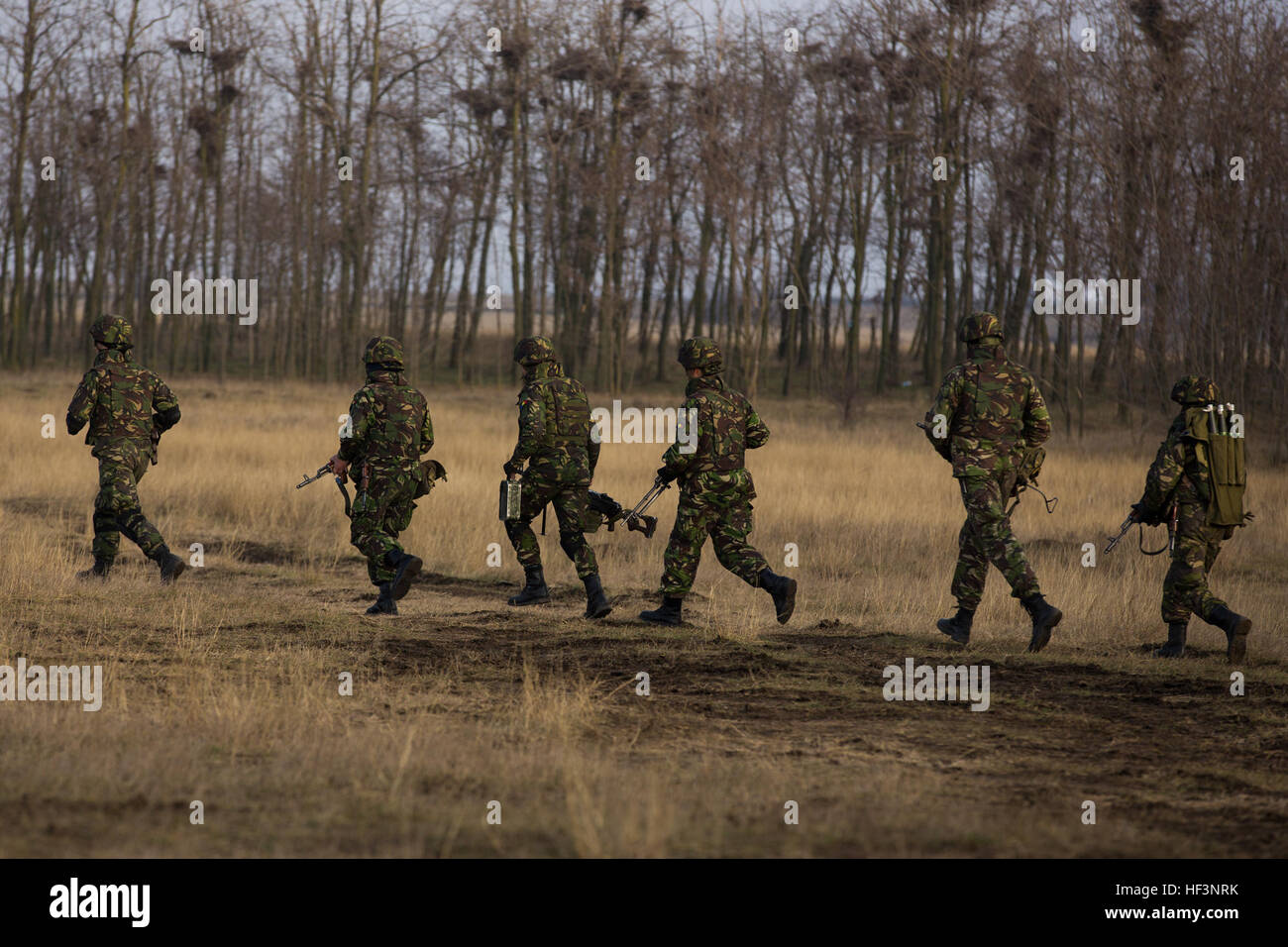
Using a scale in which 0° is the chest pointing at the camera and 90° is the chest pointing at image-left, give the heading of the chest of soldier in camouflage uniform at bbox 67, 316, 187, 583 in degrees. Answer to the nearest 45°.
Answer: approximately 135°

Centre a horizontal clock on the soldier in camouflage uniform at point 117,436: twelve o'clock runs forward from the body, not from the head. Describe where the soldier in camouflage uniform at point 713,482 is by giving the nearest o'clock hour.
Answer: the soldier in camouflage uniform at point 713,482 is roughly at 6 o'clock from the soldier in camouflage uniform at point 117,436.

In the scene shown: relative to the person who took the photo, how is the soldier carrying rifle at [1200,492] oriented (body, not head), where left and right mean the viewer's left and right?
facing away from the viewer and to the left of the viewer

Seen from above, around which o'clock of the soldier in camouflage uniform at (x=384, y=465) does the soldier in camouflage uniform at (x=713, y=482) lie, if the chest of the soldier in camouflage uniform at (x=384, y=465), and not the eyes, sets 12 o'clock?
the soldier in camouflage uniform at (x=713, y=482) is roughly at 5 o'clock from the soldier in camouflage uniform at (x=384, y=465).

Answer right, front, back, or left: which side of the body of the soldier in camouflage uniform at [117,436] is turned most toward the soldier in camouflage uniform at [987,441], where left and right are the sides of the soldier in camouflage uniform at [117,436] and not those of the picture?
back

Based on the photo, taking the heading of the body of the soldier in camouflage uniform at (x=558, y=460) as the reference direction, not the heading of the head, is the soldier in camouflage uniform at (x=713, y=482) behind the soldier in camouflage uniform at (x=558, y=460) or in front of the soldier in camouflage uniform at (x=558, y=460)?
behind

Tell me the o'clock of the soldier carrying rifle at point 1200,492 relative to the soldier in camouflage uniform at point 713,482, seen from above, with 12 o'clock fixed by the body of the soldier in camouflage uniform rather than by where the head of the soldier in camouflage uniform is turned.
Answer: The soldier carrying rifle is roughly at 5 o'clock from the soldier in camouflage uniform.

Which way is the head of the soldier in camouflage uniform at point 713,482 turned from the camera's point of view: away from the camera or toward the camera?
away from the camera
